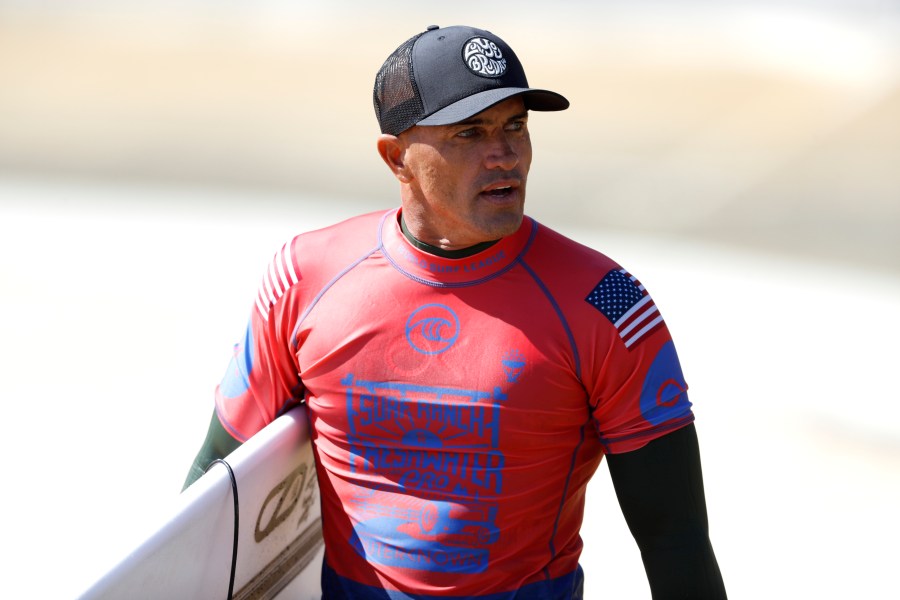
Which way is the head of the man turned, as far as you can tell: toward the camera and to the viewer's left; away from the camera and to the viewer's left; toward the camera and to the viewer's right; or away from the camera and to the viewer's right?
toward the camera and to the viewer's right

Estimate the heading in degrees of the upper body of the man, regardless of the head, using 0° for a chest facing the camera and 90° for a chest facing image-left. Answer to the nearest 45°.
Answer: approximately 0°
